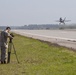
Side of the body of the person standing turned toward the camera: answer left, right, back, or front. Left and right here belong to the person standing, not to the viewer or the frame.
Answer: right
